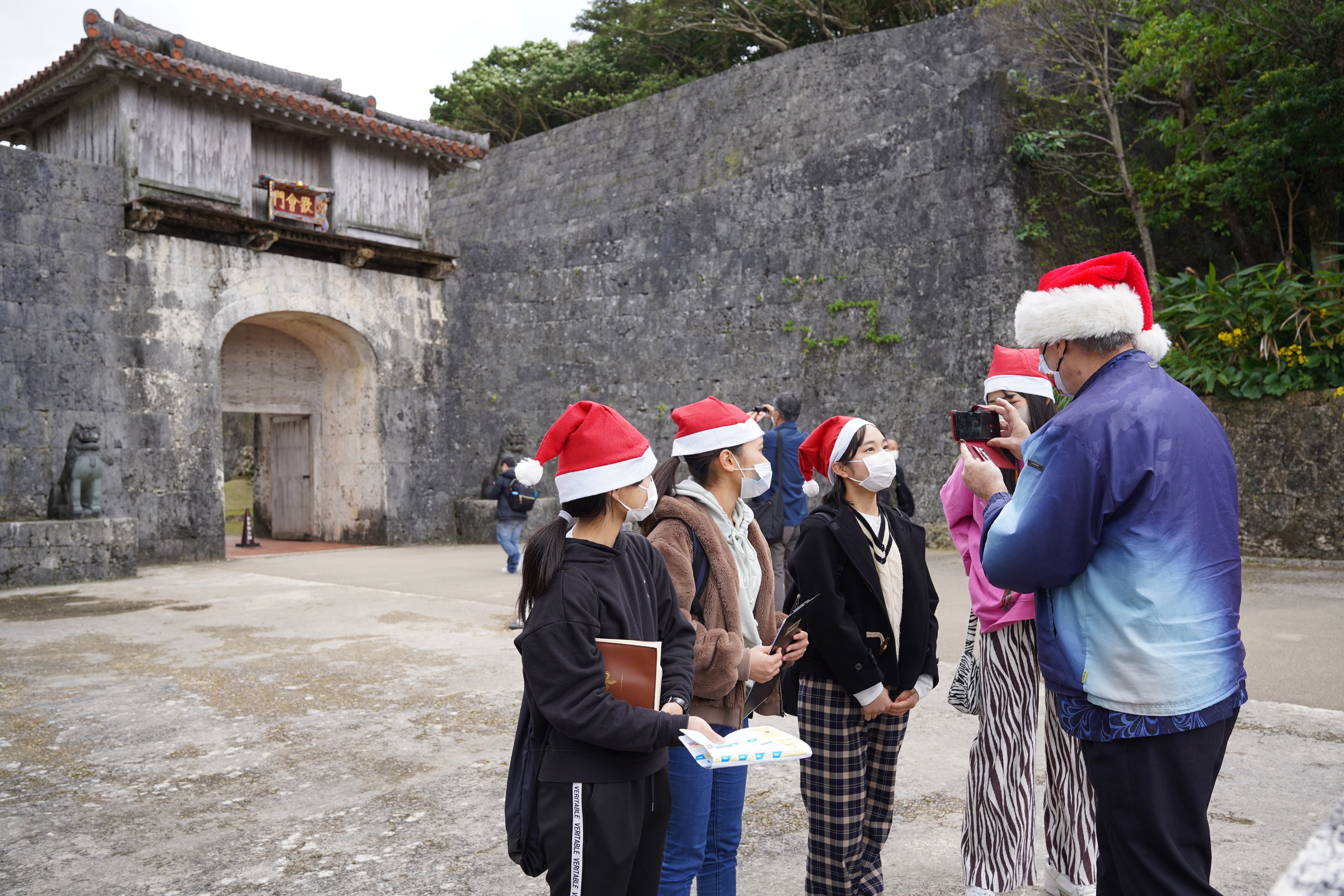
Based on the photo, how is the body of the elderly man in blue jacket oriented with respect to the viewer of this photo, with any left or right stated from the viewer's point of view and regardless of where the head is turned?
facing away from the viewer and to the left of the viewer

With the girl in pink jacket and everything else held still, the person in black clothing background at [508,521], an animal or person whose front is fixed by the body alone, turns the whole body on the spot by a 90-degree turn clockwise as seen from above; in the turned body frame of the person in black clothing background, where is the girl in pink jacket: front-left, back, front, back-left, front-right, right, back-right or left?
back

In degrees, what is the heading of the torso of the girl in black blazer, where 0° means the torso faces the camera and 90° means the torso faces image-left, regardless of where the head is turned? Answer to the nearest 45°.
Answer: approximately 315°

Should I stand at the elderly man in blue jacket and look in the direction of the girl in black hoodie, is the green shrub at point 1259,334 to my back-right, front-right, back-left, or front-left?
back-right

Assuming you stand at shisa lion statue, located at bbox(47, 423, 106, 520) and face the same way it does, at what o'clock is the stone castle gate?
The stone castle gate is roughly at 10 o'clock from the shisa lion statue.

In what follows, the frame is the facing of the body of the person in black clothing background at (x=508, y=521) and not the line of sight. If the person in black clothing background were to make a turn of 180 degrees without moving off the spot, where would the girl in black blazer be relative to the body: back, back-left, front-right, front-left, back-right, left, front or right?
right

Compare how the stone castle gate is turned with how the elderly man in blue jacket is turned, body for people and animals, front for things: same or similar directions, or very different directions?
very different directions

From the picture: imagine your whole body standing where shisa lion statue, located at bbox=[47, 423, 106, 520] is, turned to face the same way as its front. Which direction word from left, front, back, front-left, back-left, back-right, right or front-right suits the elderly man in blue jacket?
front-right

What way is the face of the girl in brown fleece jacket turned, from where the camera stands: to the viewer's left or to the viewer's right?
to the viewer's right
